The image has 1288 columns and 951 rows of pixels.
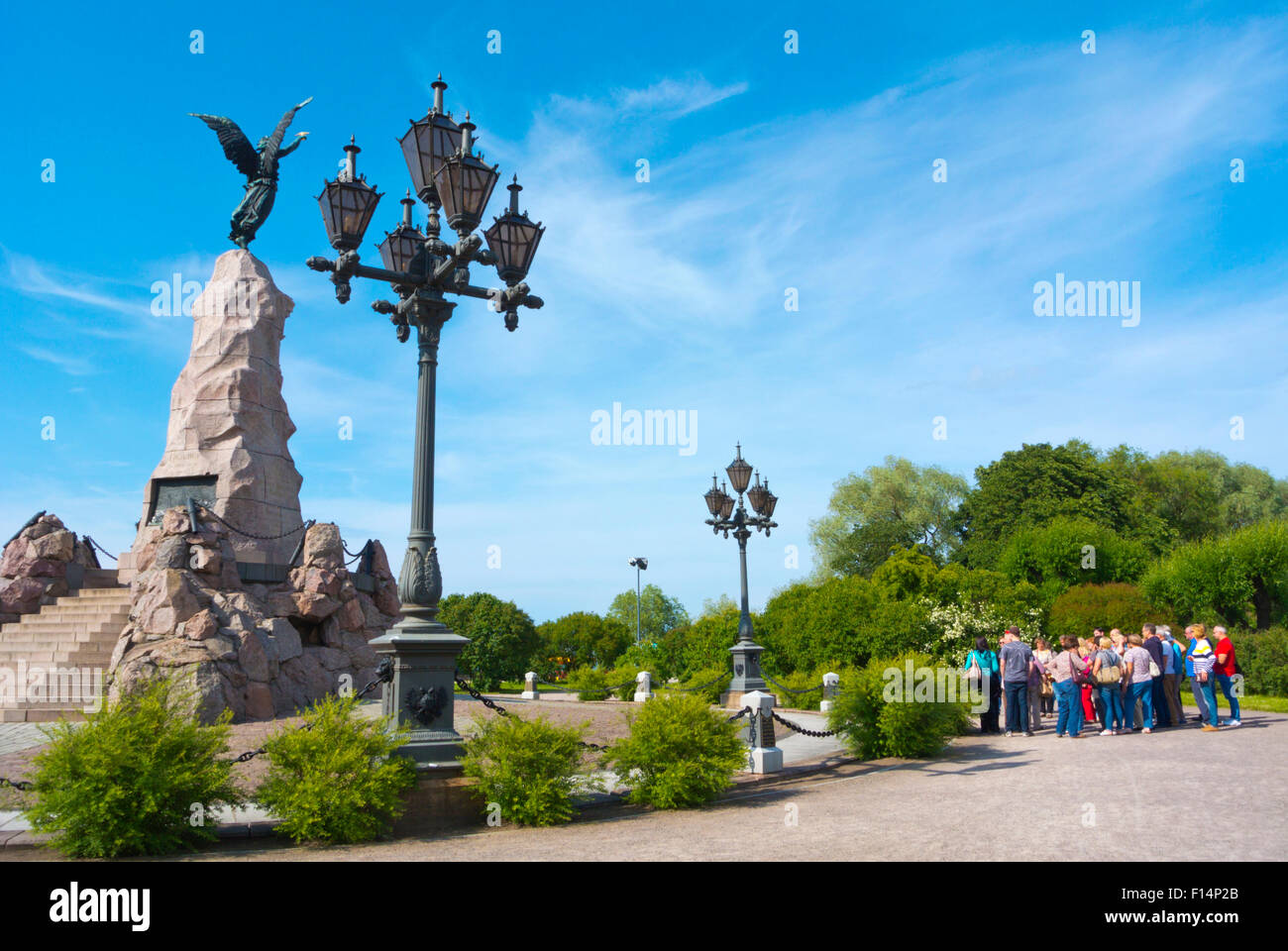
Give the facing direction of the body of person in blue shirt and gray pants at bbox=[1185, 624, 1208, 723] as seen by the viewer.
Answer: to the viewer's left

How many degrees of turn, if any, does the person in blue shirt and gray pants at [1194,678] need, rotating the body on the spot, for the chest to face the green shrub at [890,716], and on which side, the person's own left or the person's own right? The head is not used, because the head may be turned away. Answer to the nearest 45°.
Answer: approximately 45° to the person's own left

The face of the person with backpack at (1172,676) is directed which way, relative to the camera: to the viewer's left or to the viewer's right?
to the viewer's left

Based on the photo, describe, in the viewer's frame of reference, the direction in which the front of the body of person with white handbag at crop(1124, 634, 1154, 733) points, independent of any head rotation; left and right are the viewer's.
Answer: facing away from the viewer and to the left of the viewer

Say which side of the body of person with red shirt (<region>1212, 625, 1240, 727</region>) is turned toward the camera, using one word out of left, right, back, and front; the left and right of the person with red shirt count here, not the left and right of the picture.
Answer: left

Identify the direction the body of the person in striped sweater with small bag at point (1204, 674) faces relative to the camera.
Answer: to the viewer's left
